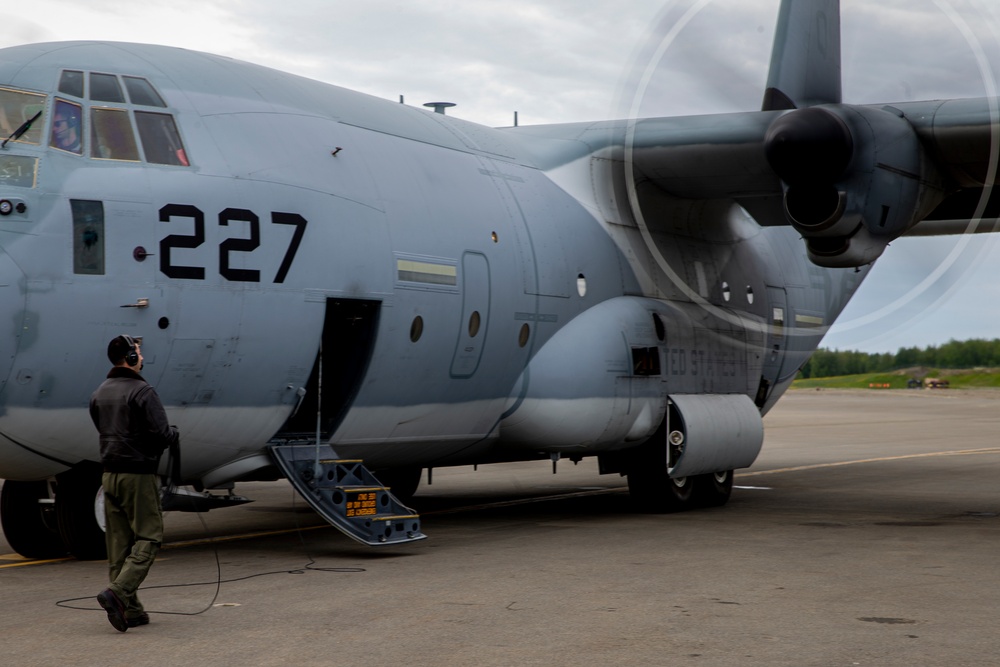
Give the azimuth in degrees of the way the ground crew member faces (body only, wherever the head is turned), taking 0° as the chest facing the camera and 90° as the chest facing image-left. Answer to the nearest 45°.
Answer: approximately 225°

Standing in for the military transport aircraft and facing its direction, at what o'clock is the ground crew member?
The ground crew member is roughly at 11 o'clock from the military transport aircraft.

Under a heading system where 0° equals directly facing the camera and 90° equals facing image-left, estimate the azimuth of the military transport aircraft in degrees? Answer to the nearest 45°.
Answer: approximately 45°

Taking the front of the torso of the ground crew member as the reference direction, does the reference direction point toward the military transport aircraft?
yes
